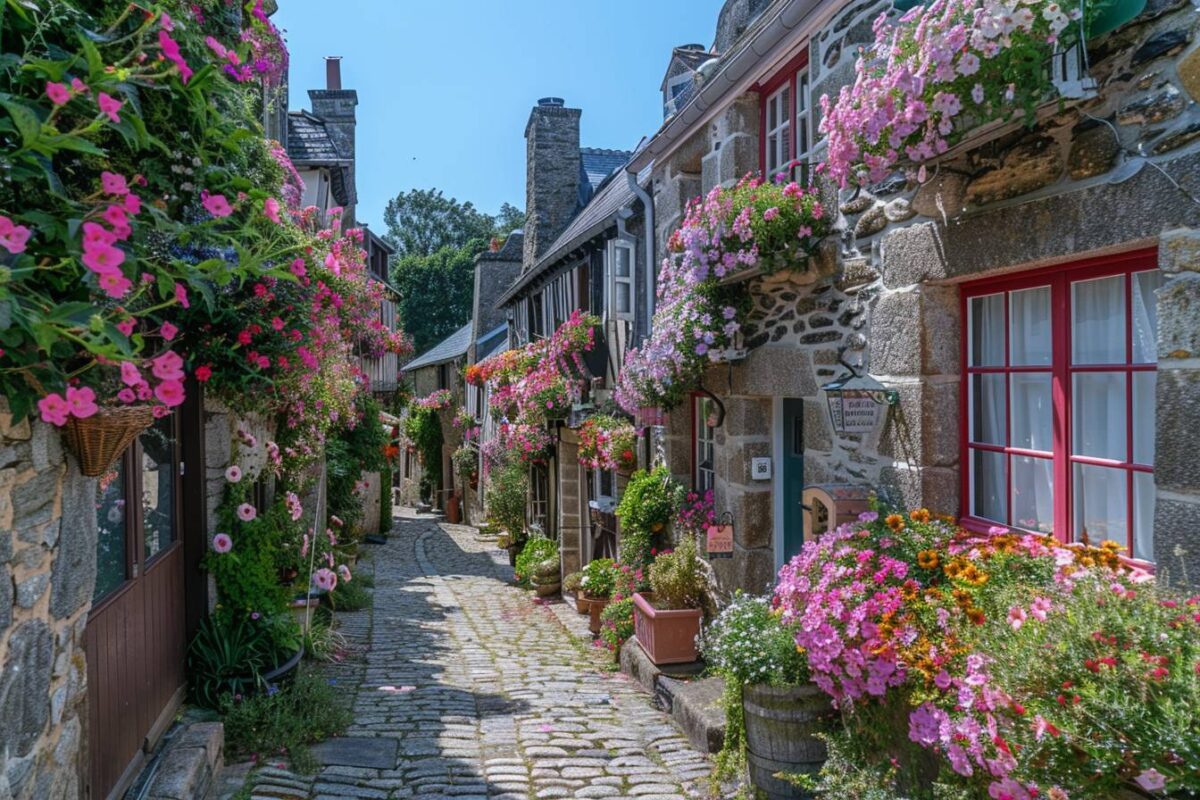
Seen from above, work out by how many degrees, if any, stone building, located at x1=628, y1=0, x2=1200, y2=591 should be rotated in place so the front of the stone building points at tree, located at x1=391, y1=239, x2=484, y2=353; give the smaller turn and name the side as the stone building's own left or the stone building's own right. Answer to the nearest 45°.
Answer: approximately 90° to the stone building's own right

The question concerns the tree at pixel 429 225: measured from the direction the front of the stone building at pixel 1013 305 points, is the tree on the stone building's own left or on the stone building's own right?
on the stone building's own right

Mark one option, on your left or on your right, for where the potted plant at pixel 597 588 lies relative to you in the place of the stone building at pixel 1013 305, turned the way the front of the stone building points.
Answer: on your right

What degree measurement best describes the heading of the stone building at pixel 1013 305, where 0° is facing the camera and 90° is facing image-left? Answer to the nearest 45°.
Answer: approximately 45°

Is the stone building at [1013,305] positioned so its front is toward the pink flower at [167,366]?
yes

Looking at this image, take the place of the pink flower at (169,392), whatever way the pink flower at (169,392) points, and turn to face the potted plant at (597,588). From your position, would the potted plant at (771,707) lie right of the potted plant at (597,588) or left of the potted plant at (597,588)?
right

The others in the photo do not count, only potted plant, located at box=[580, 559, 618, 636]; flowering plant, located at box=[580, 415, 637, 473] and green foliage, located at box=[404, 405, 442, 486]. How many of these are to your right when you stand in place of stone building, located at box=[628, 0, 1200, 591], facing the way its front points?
3

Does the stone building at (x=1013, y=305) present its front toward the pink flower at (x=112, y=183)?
yes
